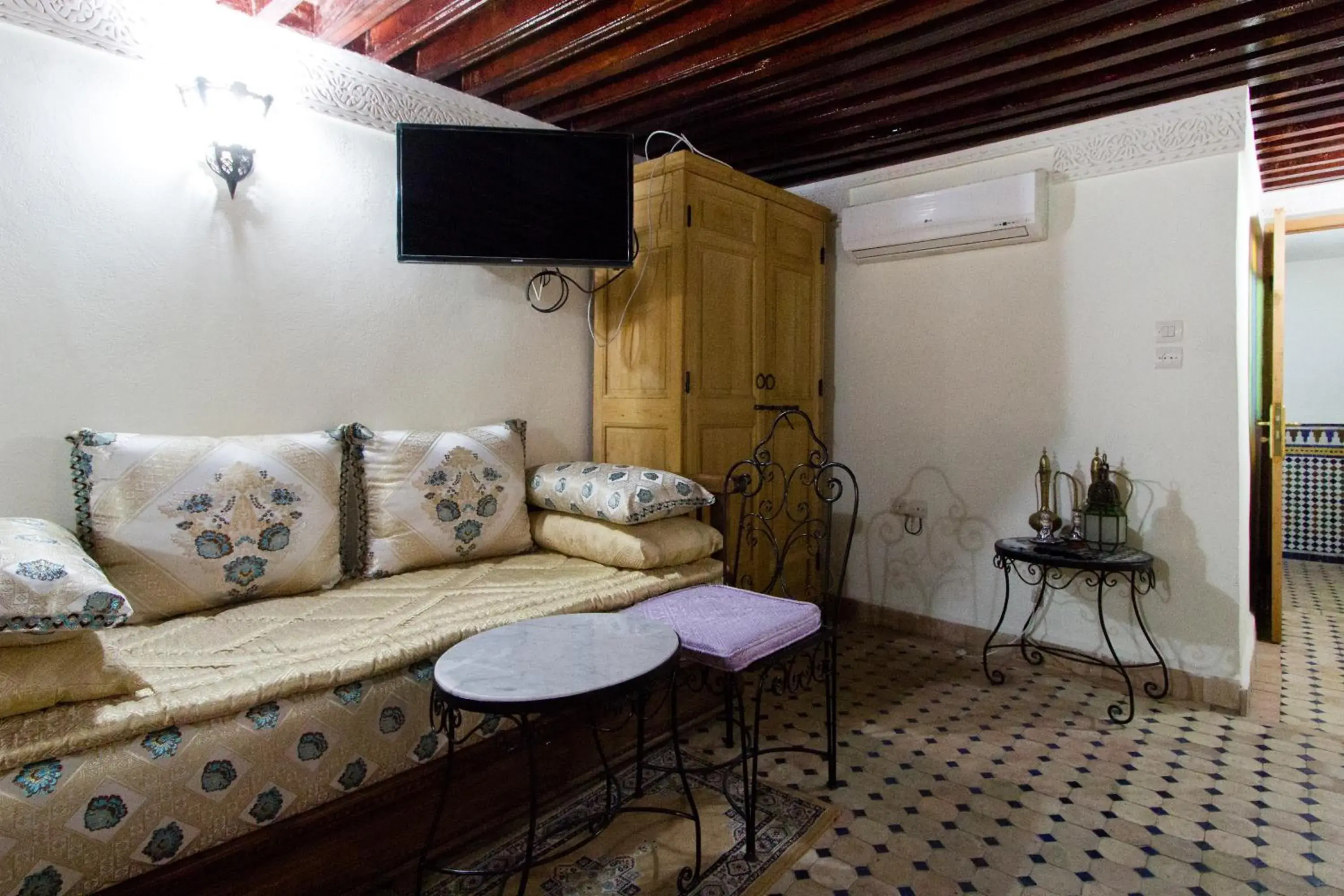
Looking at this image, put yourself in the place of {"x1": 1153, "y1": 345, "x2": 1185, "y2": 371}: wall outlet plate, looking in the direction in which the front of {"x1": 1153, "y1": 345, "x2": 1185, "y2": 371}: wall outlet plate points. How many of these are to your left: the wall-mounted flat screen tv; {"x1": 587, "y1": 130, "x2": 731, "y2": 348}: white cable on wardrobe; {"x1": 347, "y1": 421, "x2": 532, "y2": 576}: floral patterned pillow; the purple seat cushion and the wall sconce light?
0

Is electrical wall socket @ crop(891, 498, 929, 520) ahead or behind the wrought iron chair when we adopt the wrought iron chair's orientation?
behind

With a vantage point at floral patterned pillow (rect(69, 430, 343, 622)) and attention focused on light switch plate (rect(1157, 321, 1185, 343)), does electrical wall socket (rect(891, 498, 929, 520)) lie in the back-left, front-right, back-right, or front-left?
front-left

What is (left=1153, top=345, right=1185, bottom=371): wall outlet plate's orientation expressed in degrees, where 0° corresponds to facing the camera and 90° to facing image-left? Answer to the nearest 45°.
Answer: approximately 0°

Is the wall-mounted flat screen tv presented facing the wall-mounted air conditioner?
no

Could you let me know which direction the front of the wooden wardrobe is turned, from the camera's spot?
facing the viewer and to the right of the viewer

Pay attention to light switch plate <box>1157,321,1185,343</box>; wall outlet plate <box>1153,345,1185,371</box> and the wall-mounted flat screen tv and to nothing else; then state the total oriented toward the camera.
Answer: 3

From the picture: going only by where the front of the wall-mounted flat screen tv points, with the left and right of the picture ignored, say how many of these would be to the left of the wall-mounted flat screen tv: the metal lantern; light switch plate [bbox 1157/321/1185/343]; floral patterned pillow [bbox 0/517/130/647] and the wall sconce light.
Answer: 2

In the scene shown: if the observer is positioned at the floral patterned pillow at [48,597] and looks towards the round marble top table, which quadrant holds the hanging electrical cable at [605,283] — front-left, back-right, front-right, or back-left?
front-left

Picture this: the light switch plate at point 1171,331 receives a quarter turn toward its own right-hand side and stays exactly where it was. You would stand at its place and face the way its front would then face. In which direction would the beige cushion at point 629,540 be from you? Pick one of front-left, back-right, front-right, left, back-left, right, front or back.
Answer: front-left

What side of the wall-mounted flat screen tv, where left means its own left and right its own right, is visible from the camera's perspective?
front

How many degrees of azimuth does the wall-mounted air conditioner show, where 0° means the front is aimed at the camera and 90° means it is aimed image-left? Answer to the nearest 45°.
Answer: approximately 45°

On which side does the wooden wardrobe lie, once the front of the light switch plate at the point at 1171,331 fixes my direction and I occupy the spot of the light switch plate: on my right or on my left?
on my right

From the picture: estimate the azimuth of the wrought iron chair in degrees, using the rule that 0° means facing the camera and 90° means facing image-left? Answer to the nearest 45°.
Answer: approximately 45°
